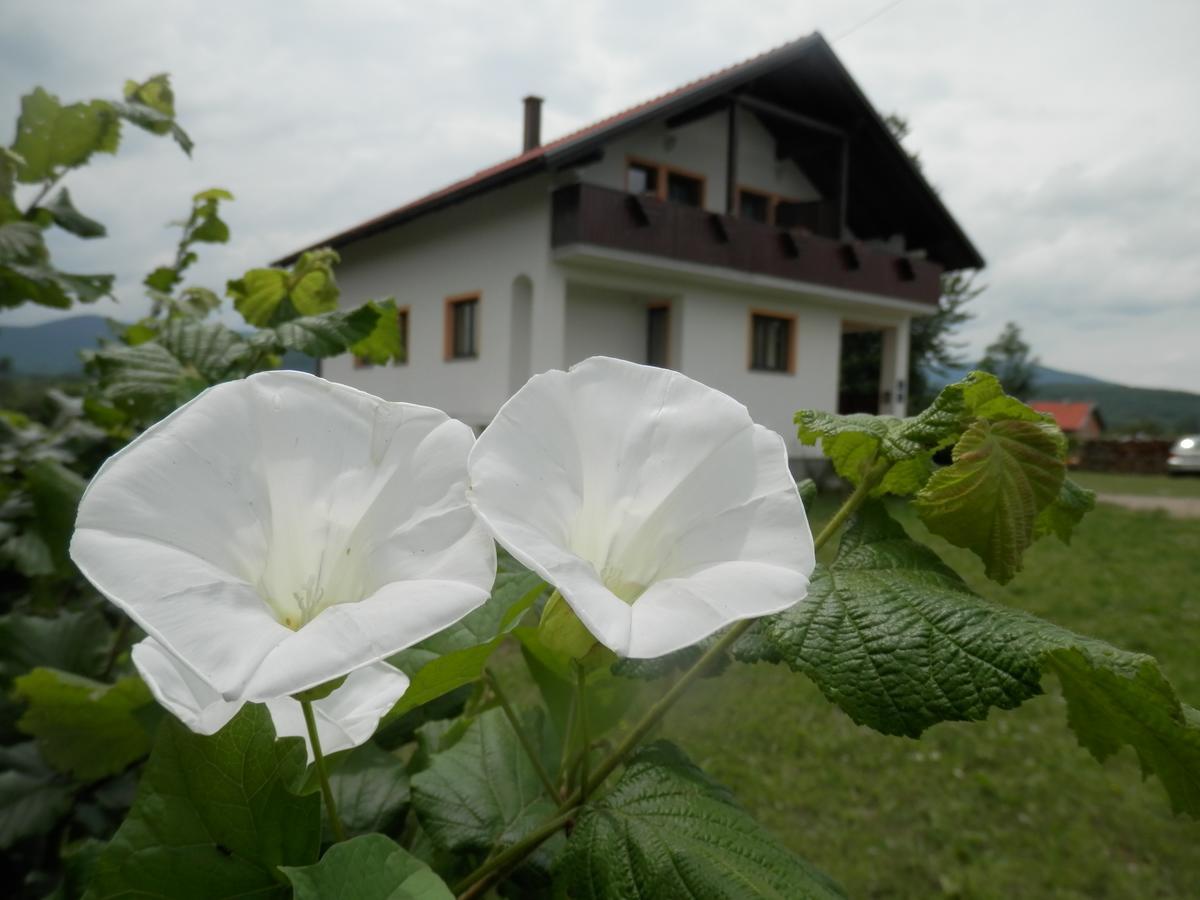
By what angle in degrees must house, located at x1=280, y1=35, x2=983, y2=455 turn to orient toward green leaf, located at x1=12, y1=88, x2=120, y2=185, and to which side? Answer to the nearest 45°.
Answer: approximately 45° to its right

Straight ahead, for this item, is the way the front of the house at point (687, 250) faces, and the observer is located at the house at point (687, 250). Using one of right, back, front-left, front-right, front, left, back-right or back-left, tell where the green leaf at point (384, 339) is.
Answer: front-right

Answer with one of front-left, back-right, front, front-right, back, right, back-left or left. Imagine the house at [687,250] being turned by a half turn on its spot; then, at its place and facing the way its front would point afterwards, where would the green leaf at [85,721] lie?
back-left

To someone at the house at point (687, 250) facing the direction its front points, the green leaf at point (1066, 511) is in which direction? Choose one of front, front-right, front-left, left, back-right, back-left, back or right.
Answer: front-right

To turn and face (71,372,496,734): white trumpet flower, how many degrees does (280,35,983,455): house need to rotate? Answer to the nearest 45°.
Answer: approximately 45° to its right

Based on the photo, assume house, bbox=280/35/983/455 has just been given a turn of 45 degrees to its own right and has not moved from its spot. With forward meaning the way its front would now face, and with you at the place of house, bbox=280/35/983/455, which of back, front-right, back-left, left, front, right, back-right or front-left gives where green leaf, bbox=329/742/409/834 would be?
front

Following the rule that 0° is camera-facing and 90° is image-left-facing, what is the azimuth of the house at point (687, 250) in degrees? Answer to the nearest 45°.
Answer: approximately 315°

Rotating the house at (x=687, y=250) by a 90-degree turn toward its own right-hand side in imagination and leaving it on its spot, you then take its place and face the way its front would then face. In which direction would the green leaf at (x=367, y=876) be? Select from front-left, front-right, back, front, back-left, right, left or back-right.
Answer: front-left

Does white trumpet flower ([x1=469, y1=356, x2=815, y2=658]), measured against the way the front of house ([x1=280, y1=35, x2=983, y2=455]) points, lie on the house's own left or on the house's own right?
on the house's own right
